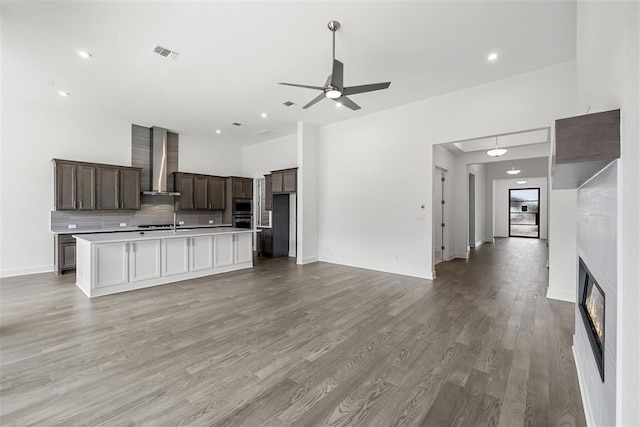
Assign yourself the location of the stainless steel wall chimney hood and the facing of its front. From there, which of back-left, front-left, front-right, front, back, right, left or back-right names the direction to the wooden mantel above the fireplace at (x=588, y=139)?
front

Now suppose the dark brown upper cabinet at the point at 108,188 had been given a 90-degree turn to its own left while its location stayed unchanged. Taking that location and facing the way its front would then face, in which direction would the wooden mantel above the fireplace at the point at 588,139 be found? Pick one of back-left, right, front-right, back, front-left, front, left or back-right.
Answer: right

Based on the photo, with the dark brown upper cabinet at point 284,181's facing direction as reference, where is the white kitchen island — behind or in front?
in front

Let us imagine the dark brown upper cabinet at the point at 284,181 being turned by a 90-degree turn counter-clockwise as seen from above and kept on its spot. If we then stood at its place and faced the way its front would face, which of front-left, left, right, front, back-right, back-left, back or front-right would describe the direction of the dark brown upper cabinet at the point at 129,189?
back-right

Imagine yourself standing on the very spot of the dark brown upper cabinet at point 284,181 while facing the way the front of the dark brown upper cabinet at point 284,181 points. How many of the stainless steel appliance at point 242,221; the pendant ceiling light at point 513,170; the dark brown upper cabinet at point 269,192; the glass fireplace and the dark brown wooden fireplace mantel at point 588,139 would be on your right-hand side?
2

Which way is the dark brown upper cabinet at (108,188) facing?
toward the camera

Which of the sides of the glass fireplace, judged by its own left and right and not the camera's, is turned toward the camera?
left

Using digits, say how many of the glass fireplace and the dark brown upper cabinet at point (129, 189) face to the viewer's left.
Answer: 1

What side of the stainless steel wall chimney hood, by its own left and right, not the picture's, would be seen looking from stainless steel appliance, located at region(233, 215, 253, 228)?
left

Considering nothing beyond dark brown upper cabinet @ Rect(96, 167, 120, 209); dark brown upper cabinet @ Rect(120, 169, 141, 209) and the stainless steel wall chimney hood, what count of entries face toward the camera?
3

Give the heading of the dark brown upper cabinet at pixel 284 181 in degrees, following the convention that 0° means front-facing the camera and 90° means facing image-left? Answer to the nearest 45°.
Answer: approximately 45°

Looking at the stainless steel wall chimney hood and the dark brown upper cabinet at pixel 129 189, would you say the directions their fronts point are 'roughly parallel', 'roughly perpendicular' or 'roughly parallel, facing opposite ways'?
roughly parallel

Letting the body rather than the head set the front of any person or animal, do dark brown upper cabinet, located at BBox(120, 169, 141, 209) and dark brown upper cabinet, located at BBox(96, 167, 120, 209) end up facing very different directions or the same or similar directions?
same or similar directions

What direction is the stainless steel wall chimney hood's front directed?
toward the camera
